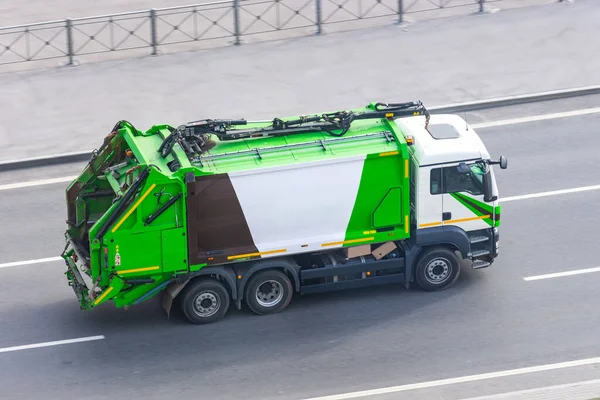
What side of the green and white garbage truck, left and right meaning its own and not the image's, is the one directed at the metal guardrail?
left

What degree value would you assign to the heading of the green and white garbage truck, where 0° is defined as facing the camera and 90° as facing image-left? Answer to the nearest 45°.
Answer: approximately 270°
